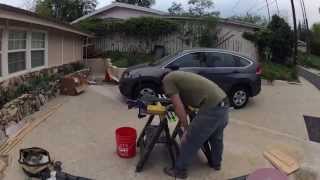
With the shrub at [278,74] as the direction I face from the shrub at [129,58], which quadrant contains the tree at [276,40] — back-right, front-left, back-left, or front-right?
front-left

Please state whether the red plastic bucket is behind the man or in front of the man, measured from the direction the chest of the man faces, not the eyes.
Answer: in front

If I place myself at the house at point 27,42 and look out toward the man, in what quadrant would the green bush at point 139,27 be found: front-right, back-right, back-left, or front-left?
back-left

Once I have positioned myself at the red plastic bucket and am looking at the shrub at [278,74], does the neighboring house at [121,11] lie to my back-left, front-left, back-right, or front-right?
front-left

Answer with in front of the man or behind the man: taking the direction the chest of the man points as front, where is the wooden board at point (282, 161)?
behind

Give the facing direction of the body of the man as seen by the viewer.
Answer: to the viewer's left

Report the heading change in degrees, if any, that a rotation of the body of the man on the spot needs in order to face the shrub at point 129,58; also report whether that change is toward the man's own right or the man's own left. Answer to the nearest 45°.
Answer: approximately 90° to the man's own right

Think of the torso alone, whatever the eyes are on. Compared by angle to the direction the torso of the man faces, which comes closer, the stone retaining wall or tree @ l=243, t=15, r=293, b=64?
the stone retaining wall

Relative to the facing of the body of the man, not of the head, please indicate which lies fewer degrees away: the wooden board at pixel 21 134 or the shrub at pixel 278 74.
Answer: the wooden board

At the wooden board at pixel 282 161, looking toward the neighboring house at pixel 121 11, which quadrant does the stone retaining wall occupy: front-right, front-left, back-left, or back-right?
front-left

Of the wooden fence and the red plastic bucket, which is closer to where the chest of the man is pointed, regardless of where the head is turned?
the red plastic bucket

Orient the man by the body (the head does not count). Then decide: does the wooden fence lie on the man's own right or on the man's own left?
on the man's own right

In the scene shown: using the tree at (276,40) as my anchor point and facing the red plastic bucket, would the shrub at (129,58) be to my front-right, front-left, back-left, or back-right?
front-right
